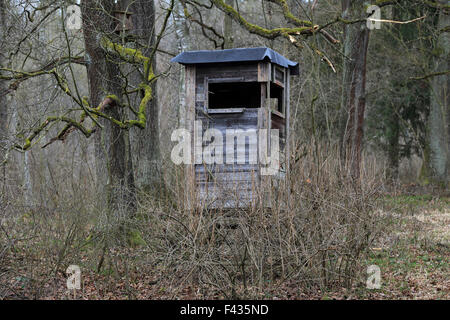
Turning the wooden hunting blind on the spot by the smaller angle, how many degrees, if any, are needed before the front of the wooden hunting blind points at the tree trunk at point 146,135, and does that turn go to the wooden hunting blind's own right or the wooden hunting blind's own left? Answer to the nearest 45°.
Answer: approximately 135° to the wooden hunting blind's own right

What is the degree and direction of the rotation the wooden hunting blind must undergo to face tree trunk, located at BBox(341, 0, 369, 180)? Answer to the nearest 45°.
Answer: approximately 135° to its left

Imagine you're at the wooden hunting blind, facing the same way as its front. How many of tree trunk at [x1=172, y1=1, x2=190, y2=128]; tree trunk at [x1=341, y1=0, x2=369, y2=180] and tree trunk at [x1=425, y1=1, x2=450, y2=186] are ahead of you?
0

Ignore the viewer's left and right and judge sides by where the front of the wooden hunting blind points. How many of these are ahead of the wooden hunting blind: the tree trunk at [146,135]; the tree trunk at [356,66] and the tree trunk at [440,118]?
0

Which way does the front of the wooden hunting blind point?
toward the camera

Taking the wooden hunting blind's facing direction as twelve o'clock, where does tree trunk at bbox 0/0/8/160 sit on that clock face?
The tree trunk is roughly at 4 o'clock from the wooden hunting blind.

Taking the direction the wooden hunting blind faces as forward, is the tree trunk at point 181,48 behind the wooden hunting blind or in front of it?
behind

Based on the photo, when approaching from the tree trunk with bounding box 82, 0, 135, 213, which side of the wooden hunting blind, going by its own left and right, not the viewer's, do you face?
right

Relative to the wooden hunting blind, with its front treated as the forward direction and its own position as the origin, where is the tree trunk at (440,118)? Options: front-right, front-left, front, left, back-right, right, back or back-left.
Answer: back-left
